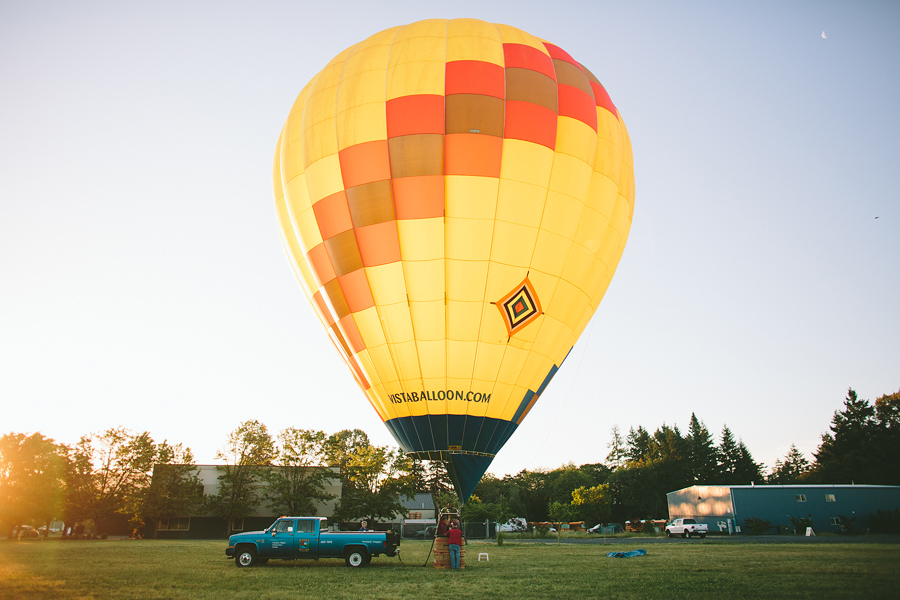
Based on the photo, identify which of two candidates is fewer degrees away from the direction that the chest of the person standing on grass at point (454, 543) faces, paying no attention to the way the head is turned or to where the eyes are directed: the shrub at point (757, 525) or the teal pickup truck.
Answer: the shrub

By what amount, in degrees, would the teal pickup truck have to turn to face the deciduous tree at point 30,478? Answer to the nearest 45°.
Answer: approximately 45° to its right

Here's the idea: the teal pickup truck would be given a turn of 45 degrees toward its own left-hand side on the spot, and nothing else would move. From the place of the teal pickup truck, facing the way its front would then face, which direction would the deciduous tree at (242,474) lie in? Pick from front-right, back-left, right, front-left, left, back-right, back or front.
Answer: back-right

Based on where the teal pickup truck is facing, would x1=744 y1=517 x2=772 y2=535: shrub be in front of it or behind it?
behind

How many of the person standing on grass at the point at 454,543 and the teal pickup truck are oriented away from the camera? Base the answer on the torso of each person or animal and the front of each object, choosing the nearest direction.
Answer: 1

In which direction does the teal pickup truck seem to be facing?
to the viewer's left

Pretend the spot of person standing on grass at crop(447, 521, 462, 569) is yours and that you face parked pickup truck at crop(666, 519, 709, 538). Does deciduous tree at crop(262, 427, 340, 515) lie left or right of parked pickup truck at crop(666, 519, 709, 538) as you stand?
left

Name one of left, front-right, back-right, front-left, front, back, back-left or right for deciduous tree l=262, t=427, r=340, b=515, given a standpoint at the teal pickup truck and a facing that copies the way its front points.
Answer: right

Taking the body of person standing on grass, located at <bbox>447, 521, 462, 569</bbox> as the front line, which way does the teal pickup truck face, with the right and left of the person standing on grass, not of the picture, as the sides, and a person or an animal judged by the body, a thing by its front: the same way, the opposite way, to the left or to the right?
to the left

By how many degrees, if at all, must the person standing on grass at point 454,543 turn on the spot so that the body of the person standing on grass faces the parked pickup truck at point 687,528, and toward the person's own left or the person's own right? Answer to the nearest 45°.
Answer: approximately 45° to the person's own right

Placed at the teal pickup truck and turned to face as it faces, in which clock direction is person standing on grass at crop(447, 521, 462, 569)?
The person standing on grass is roughly at 7 o'clock from the teal pickup truck.

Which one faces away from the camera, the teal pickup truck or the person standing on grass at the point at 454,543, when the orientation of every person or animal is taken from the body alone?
the person standing on grass

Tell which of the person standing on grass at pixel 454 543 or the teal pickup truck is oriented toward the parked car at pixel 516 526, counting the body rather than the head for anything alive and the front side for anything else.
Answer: the person standing on grass

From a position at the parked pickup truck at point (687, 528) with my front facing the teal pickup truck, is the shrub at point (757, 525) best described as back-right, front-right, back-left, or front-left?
back-left

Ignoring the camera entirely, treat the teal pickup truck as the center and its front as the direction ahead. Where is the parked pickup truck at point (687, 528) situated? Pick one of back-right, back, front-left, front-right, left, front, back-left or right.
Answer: back-right

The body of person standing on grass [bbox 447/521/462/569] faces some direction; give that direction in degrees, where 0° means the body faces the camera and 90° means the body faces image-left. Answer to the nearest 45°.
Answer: approximately 180°
